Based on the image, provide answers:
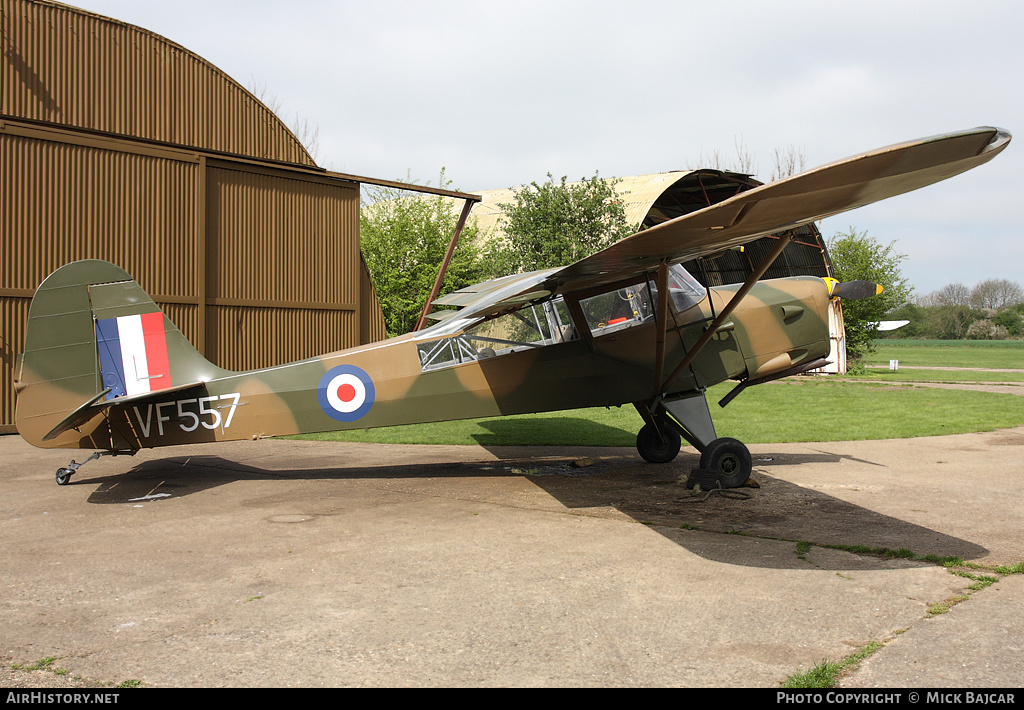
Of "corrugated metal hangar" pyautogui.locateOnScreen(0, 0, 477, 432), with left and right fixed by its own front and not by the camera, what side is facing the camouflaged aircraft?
front

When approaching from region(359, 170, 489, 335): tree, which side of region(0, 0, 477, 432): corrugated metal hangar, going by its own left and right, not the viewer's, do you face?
left

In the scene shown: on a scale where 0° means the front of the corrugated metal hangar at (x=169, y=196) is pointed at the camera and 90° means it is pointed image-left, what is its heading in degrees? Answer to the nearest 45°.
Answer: approximately 315°

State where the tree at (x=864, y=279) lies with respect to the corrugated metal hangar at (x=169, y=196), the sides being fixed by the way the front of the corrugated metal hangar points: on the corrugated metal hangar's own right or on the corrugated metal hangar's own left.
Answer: on the corrugated metal hangar's own left

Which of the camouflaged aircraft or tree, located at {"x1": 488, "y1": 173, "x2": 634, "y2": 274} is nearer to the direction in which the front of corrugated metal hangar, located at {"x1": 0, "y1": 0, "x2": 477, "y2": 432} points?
the camouflaged aircraft

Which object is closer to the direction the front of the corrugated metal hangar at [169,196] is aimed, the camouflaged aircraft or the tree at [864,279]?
the camouflaged aircraft

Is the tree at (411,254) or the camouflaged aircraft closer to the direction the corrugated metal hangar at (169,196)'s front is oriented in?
the camouflaged aircraft
